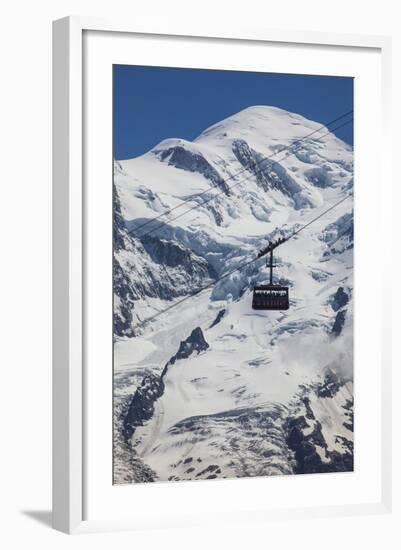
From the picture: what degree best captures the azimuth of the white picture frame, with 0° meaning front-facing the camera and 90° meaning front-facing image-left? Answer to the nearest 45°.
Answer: approximately 315°
